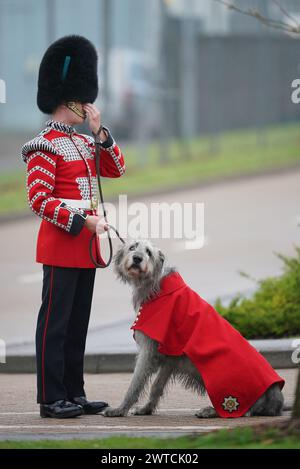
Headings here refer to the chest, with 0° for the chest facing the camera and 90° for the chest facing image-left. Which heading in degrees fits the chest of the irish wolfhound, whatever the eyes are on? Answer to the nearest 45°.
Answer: approximately 90°

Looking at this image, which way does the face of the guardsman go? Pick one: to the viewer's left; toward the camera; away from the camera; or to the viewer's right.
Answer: to the viewer's right
